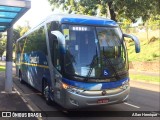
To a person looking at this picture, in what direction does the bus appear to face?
facing the viewer and to the right of the viewer

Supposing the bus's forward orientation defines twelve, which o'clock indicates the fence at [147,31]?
The fence is roughly at 8 o'clock from the bus.
